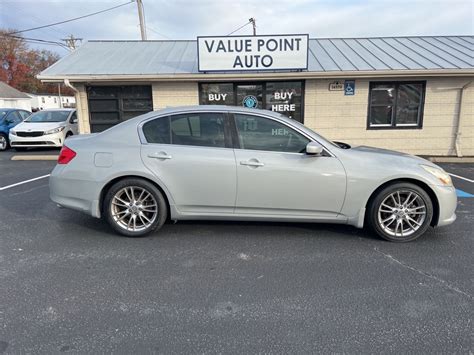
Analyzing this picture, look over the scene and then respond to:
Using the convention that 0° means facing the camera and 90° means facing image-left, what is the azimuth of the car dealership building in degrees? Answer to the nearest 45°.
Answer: approximately 0°

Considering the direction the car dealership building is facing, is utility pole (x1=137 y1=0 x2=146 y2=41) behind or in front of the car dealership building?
behind

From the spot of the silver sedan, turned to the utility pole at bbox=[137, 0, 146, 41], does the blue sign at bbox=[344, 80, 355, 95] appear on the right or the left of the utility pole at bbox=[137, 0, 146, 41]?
right

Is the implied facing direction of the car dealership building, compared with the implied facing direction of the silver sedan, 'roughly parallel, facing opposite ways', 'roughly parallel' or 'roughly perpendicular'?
roughly perpendicular

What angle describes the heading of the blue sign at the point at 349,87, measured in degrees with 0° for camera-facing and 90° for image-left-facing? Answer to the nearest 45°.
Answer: approximately 0°

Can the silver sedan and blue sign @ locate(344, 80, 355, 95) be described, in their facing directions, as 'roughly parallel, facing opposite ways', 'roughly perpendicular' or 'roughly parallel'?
roughly perpendicular

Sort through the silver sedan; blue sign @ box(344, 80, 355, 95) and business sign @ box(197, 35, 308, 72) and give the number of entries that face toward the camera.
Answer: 2

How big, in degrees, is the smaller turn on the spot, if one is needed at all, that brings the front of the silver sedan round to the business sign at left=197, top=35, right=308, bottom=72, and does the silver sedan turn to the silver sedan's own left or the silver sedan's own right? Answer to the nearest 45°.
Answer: approximately 90° to the silver sedan's own left

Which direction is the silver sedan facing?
to the viewer's right

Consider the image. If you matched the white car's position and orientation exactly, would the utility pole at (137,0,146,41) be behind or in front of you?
behind
